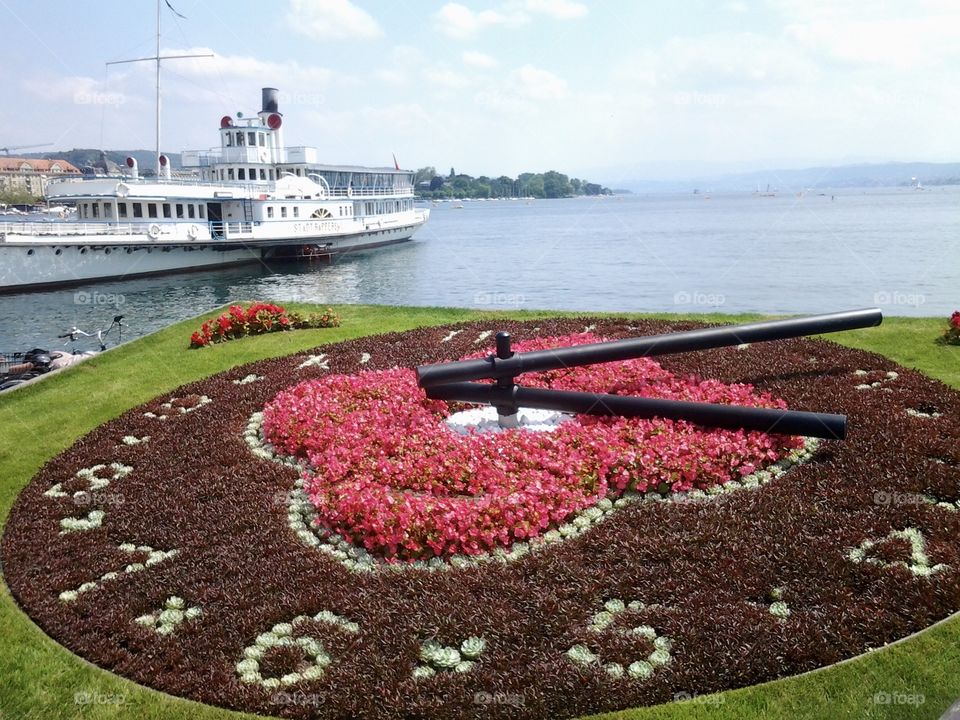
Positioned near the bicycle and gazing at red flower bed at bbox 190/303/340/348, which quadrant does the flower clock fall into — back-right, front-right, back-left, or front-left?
front-right

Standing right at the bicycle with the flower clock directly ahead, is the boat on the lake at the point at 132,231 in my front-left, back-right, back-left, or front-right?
back-left

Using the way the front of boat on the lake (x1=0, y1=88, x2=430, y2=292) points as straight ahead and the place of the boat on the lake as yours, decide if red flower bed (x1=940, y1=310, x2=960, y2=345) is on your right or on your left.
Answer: on your left

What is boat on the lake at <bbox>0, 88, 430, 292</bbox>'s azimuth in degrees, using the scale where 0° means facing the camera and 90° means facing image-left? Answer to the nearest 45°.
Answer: approximately 45°

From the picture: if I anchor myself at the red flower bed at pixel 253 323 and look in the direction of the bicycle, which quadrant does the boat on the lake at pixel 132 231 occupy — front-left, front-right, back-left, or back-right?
back-right

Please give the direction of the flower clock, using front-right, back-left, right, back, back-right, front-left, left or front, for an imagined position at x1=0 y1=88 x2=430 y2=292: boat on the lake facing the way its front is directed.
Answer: front-left
